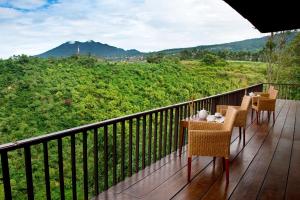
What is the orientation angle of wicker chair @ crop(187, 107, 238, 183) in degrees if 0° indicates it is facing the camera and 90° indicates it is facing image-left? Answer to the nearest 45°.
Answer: approximately 90°
